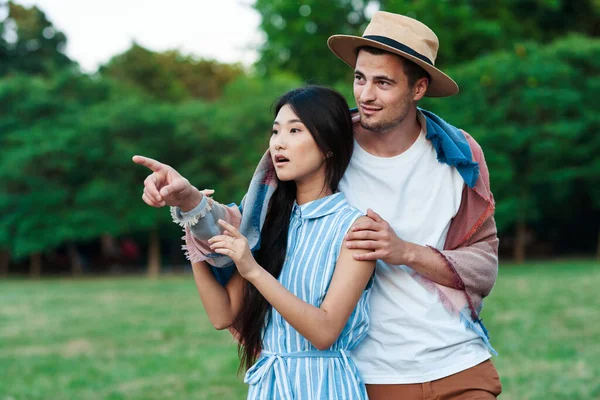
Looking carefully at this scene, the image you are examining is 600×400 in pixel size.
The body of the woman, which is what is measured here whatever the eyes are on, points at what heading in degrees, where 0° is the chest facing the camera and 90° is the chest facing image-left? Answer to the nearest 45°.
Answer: approximately 45°

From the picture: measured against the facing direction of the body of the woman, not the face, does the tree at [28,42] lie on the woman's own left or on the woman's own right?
on the woman's own right

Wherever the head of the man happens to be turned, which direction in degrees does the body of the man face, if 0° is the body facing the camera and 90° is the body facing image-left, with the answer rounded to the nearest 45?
approximately 45°

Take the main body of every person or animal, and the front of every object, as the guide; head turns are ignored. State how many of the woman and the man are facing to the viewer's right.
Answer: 0

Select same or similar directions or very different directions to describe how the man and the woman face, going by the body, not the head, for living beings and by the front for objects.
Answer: same or similar directions

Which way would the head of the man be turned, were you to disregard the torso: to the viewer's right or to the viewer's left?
to the viewer's left

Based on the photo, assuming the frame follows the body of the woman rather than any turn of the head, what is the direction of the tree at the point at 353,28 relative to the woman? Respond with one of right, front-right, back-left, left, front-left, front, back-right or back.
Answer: back-right
